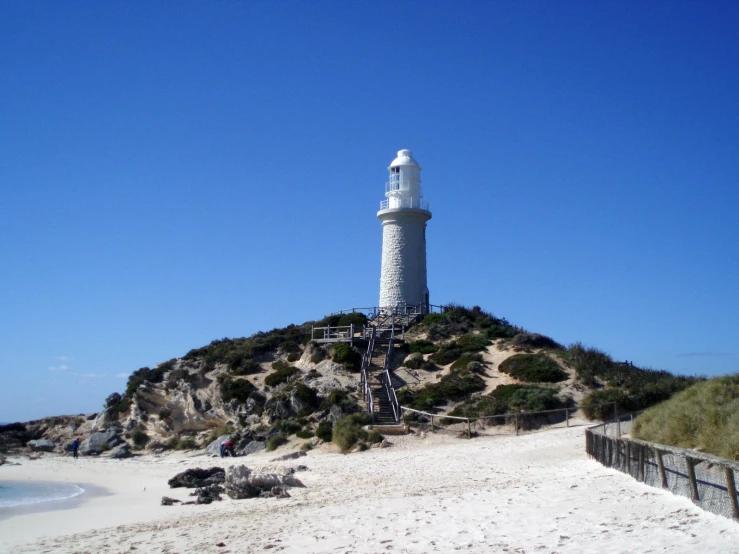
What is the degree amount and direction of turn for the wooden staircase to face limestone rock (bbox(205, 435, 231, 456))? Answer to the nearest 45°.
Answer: approximately 90° to its right

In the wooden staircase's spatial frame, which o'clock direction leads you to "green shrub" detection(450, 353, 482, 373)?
The green shrub is roughly at 8 o'clock from the wooden staircase.

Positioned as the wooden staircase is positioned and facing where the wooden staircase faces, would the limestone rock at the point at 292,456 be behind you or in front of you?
in front

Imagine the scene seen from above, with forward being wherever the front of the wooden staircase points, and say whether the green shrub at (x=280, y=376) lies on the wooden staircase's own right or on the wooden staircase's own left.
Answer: on the wooden staircase's own right

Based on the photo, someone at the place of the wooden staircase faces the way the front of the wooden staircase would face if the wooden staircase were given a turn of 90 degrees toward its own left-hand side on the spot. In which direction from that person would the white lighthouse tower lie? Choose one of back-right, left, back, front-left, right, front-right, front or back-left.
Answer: left

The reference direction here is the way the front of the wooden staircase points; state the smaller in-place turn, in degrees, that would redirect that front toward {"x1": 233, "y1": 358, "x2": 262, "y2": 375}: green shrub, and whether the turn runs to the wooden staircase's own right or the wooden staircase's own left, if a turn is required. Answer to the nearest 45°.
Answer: approximately 135° to the wooden staircase's own right

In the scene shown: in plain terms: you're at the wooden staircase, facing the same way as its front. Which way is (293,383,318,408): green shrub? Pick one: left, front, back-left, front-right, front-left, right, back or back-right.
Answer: right

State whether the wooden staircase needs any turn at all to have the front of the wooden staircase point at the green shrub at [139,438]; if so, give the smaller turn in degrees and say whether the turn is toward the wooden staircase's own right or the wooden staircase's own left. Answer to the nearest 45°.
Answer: approximately 90° to the wooden staircase's own right

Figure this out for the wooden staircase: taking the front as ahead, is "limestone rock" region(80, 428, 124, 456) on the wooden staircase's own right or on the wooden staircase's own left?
on the wooden staircase's own right

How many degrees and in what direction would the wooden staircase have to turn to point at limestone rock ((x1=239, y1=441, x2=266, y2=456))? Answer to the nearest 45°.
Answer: approximately 45° to its right

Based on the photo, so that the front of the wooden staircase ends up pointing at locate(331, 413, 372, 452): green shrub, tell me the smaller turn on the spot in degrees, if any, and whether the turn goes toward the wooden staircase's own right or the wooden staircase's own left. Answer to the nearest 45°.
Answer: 0° — it already faces it

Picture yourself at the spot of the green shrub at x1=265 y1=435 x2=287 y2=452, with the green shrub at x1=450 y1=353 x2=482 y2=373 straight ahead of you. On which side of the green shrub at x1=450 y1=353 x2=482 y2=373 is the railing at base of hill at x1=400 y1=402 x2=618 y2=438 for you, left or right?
right

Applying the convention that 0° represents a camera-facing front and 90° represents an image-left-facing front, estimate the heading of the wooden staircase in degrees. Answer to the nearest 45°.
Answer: approximately 0°
